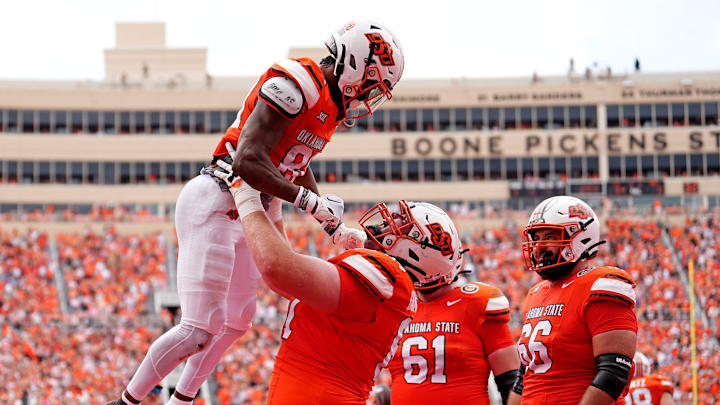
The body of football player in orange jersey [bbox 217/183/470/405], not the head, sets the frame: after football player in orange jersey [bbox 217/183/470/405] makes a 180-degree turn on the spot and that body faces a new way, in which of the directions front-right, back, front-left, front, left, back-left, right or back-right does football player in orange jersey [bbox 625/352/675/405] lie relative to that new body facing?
front-left

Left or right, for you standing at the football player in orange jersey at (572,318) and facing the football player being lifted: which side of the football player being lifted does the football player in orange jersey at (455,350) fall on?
right

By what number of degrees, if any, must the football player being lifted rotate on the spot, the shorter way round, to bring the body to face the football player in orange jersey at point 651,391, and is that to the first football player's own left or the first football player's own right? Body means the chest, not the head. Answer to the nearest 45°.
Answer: approximately 90° to the first football player's own left

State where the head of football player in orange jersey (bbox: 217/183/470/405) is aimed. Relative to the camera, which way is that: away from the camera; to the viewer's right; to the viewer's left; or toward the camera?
to the viewer's left

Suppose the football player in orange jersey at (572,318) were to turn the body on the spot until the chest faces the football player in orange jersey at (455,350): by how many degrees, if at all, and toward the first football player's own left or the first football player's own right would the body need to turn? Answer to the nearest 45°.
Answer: approximately 45° to the first football player's own right

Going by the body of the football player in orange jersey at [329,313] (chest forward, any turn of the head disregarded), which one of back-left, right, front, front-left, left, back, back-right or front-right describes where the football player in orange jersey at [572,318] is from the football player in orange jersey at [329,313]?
back-right

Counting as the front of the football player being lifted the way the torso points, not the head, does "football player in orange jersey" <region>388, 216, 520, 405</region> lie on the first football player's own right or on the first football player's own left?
on the first football player's own left

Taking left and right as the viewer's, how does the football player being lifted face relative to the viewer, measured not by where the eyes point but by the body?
facing the viewer and to the right of the viewer

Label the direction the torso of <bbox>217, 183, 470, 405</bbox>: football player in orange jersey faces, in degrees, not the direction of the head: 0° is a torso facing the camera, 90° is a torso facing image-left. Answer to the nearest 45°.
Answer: approximately 90°

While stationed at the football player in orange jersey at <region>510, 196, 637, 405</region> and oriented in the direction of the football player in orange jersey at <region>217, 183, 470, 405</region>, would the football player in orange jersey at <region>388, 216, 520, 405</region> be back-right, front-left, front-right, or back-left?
front-right

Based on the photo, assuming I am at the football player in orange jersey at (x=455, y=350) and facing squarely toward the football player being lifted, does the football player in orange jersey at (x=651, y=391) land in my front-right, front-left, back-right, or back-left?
back-right

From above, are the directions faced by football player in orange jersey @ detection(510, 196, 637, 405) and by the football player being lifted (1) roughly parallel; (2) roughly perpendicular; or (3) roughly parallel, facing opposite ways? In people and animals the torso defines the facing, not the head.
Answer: roughly perpendicular

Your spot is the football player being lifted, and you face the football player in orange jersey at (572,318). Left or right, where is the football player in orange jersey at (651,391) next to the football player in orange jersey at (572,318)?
left

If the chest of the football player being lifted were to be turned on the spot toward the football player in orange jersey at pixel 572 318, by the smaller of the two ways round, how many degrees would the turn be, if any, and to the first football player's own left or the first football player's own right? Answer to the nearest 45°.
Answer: approximately 45° to the first football player's own left
